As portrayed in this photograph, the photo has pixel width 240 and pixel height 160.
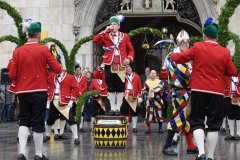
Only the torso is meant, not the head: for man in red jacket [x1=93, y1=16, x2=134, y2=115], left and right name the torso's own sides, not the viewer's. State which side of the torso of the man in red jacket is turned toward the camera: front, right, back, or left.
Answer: front

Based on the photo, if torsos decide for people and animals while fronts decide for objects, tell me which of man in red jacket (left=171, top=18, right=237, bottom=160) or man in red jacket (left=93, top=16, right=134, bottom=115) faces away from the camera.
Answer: man in red jacket (left=171, top=18, right=237, bottom=160)

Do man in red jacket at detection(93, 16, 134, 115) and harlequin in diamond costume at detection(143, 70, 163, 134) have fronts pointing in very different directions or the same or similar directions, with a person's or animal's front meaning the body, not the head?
same or similar directions

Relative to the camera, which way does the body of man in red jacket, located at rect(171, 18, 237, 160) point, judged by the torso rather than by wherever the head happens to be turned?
away from the camera

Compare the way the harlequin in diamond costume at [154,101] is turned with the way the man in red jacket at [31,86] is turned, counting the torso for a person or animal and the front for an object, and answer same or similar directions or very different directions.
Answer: very different directions

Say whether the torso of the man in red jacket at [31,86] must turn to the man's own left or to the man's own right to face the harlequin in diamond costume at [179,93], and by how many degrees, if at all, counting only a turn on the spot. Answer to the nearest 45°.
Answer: approximately 90° to the man's own right

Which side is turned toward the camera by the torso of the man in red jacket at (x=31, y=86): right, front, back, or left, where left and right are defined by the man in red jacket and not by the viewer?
back

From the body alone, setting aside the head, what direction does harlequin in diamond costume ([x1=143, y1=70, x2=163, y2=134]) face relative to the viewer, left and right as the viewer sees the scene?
facing the viewer

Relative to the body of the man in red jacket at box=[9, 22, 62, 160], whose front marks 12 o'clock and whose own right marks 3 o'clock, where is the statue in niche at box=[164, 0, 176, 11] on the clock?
The statue in niche is roughly at 1 o'clock from the man in red jacket.

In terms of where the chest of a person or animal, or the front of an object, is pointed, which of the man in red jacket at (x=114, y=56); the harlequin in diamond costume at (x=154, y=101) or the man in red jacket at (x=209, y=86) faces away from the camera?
the man in red jacket at (x=209, y=86)

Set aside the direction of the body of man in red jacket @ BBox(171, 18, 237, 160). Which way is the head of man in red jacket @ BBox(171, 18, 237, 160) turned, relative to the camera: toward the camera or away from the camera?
away from the camera

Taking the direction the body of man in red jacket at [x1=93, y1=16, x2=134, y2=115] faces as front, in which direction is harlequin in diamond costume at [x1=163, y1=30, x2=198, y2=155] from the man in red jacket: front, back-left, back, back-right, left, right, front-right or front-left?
front-left

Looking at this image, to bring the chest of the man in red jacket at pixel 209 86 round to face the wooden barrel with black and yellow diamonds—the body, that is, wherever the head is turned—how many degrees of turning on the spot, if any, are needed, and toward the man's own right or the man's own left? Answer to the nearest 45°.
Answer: approximately 45° to the man's own left

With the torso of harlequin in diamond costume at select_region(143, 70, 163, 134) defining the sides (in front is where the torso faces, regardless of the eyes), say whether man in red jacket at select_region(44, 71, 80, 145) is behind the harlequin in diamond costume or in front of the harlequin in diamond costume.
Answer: in front

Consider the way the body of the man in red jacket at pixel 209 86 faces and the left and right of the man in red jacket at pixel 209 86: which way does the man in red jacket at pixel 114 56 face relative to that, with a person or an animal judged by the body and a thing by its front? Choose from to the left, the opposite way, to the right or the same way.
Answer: the opposite way

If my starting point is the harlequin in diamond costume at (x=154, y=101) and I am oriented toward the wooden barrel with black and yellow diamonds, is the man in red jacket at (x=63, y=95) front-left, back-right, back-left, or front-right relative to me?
front-right

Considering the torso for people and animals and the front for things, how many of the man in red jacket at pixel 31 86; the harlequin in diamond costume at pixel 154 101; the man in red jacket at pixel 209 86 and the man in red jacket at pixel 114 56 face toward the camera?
2

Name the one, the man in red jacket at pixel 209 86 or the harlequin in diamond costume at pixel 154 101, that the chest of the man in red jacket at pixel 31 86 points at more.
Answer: the harlequin in diamond costume
